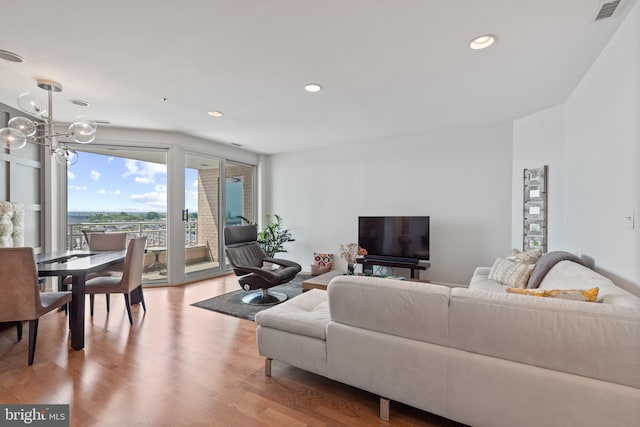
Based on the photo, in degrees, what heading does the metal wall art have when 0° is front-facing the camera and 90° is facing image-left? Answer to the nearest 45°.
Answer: approximately 45°

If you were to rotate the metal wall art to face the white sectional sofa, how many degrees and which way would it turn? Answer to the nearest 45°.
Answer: approximately 45° to its left

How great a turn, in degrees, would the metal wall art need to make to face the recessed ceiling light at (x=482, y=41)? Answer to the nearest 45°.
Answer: approximately 45° to its left

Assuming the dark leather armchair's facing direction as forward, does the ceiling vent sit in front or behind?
in front

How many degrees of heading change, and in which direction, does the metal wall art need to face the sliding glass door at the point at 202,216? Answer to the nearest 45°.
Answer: approximately 45° to its right

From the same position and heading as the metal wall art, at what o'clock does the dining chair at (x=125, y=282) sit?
The dining chair is roughly at 12 o'clock from the metal wall art.

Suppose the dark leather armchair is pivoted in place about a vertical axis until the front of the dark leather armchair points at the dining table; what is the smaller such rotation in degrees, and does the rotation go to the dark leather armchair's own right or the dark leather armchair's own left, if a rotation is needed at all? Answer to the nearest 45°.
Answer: approximately 90° to the dark leather armchair's own right

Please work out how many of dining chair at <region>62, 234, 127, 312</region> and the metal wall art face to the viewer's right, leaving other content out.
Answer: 0

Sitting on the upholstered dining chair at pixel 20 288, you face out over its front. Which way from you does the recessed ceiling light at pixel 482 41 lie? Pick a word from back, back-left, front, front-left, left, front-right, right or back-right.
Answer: right

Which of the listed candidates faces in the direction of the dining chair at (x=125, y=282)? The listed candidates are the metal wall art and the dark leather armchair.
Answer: the metal wall art

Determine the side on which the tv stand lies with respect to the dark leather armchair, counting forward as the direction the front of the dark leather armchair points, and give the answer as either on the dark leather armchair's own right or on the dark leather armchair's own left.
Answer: on the dark leather armchair's own left

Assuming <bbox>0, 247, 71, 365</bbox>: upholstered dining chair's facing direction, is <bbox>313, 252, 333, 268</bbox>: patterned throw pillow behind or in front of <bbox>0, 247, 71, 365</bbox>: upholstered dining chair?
in front

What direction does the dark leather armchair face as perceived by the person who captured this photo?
facing the viewer and to the right of the viewer

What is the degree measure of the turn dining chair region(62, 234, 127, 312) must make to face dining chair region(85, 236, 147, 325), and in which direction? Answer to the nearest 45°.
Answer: approximately 45° to its left

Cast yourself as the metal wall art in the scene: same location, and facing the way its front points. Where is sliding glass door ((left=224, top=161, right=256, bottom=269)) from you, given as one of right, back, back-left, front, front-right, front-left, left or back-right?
front-right
